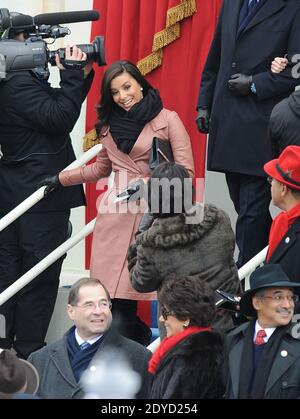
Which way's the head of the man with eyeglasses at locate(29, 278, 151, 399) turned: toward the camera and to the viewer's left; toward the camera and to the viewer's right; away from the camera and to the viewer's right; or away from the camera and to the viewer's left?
toward the camera and to the viewer's right

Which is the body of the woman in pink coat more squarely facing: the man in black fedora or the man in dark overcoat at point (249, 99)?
the man in black fedora

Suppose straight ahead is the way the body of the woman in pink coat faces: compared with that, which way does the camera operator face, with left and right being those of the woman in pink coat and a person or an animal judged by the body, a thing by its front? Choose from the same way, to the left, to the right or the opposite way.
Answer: to the left

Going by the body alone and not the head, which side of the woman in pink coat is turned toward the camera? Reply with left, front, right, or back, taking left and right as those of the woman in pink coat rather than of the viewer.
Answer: front

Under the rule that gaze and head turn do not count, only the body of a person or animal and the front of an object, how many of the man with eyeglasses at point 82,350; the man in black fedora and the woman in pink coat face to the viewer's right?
0

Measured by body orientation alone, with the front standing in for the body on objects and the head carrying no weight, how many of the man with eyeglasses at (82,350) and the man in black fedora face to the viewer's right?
0

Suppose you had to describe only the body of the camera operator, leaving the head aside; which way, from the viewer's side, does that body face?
to the viewer's right

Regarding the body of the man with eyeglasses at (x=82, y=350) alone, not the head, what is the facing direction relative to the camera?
toward the camera

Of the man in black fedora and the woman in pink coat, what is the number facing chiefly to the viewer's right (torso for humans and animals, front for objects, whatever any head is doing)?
0

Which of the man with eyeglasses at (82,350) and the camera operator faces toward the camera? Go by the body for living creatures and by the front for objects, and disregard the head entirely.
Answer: the man with eyeglasses

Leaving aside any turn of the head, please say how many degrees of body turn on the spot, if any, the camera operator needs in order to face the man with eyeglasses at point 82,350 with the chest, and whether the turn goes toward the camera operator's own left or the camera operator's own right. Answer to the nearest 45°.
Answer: approximately 90° to the camera operator's own right

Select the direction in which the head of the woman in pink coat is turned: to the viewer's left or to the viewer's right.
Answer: to the viewer's left

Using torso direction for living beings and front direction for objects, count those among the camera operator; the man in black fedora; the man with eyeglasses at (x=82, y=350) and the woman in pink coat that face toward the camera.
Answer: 3
